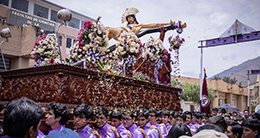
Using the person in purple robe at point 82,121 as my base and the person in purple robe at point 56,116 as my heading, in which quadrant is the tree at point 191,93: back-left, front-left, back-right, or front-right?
back-right

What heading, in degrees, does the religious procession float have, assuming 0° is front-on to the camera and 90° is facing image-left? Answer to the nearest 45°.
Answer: approximately 45°
